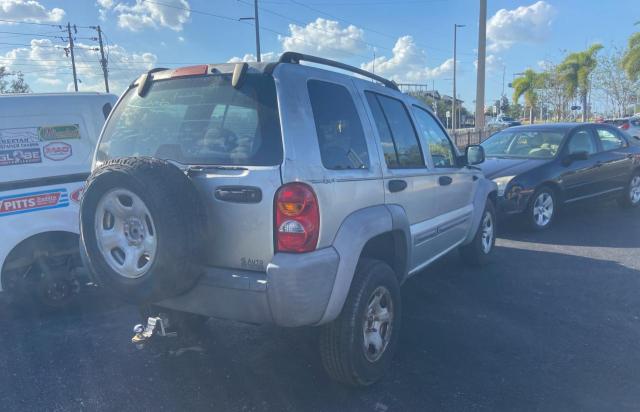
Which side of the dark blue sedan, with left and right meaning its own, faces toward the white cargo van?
front

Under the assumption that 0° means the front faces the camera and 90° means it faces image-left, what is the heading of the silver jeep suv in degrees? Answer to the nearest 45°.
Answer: approximately 225°

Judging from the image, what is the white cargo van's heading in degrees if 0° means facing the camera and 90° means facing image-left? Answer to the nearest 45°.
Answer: approximately 90°

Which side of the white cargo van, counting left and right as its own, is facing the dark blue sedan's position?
back

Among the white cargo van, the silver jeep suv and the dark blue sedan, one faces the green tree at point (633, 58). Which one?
the silver jeep suv

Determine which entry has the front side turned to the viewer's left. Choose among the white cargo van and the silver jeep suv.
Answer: the white cargo van

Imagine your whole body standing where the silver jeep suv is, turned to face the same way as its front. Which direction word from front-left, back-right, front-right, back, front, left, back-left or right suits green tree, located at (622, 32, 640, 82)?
front

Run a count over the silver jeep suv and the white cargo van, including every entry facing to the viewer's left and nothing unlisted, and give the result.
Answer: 1

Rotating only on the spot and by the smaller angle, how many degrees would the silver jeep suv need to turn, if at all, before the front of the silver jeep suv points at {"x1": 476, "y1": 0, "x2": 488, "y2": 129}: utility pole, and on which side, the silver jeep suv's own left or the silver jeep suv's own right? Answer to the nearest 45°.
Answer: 0° — it already faces it

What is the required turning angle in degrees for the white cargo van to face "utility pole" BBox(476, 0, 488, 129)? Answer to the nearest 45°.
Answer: approximately 135° to its right

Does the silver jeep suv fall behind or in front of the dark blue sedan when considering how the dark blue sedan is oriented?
in front

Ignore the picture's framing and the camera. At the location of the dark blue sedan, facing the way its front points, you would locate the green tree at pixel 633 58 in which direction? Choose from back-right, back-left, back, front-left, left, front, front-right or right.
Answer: back-right

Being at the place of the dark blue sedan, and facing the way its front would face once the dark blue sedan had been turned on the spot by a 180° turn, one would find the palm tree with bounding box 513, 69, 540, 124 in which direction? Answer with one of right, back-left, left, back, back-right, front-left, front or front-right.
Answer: front-left
